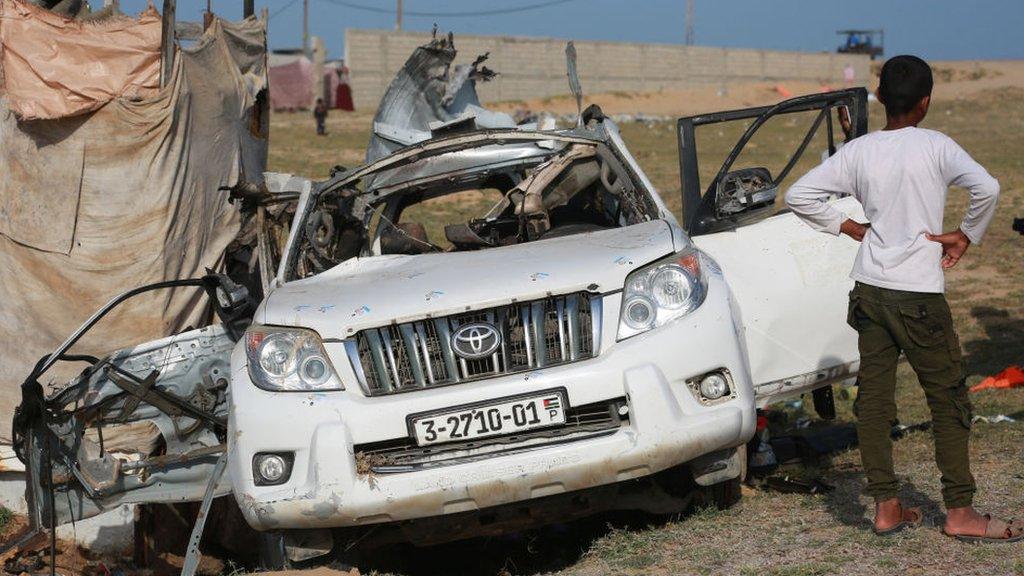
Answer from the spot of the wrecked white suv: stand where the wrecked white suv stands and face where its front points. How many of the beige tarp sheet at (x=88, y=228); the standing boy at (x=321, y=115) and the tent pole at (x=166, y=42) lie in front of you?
0

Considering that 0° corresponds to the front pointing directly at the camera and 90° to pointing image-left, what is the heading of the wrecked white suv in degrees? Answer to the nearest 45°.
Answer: approximately 0°

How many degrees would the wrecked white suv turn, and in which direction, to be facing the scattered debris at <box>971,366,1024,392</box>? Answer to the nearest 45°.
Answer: approximately 135° to its left

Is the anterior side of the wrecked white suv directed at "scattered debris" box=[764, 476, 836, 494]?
no

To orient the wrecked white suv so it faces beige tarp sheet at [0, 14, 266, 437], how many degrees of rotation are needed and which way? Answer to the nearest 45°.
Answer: approximately 135° to its right

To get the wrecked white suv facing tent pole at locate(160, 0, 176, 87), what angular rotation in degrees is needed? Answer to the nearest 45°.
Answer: approximately 135° to its right

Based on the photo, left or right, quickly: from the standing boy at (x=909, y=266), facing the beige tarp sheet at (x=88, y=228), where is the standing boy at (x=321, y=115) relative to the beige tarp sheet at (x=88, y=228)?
right

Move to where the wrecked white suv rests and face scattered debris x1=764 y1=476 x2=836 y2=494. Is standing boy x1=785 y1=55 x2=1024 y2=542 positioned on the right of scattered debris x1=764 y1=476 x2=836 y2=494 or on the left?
right

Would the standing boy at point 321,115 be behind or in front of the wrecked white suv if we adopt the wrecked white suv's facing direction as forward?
behind

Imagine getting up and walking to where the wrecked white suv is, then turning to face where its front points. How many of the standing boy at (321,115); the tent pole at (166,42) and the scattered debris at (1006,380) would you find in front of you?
0
